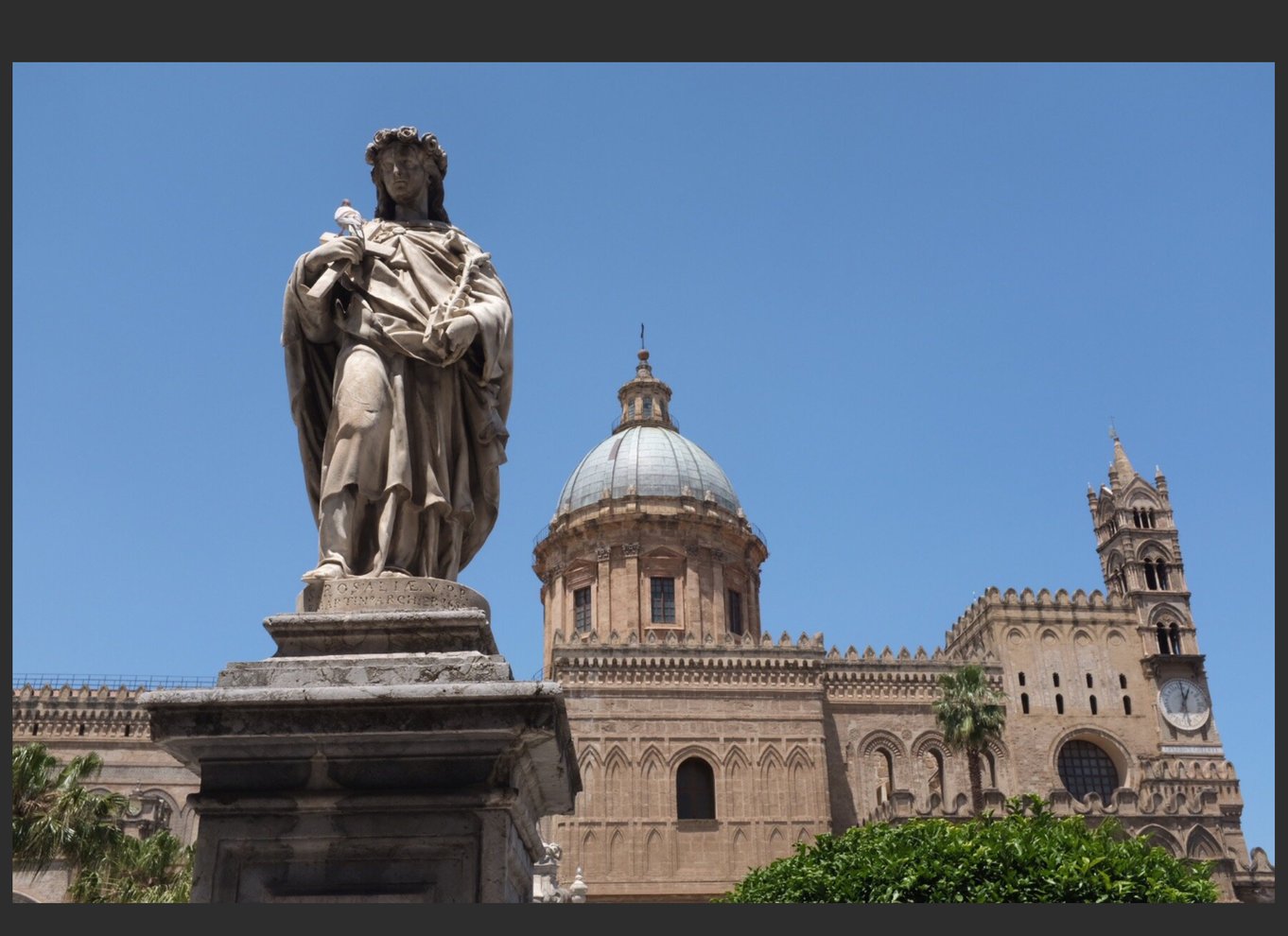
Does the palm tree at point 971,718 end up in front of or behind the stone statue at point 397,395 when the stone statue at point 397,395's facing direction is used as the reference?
behind

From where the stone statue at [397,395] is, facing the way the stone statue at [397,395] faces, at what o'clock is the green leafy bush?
The green leafy bush is roughly at 7 o'clock from the stone statue.

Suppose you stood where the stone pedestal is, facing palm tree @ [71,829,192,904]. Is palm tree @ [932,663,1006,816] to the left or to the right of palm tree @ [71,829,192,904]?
right

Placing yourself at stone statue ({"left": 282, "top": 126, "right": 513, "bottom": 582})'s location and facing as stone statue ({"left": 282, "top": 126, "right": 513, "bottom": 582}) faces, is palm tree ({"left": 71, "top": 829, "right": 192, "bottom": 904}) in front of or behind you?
behind

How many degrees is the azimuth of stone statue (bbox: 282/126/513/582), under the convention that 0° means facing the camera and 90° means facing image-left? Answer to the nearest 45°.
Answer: approximately 0°

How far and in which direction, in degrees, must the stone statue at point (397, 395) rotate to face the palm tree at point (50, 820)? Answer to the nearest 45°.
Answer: approximately 180°

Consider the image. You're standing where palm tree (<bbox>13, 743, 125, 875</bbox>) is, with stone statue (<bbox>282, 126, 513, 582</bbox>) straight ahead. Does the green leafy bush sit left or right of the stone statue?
left

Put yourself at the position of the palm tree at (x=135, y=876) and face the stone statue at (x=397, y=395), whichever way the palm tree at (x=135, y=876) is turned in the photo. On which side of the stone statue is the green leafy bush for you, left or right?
left
